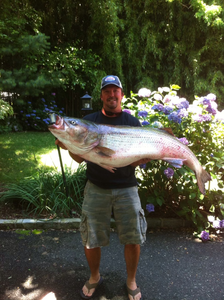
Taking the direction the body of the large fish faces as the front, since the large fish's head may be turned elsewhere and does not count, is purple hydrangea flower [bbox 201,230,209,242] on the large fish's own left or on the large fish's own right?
on the large fish's own right

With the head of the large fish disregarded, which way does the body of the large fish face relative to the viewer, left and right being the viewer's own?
facing to the left of the viewer

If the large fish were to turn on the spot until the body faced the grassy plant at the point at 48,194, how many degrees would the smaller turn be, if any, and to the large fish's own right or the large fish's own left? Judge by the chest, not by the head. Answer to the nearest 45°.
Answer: approximately 45° to the large fish's own right

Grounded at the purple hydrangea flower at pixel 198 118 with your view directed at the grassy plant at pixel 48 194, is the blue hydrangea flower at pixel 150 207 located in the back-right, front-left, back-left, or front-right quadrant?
front-left

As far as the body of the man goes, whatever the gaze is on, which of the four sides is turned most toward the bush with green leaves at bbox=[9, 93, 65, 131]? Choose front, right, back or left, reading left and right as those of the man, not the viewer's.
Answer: back

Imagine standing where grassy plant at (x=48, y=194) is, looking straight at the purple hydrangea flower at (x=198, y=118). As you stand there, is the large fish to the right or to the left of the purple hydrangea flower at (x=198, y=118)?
right

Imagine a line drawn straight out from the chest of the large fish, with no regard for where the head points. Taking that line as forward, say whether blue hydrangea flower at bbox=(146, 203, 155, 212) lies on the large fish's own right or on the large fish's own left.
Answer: on the large fish's own right

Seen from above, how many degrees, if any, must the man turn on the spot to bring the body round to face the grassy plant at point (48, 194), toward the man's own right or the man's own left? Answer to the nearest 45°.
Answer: approximately 135° to the man's own right

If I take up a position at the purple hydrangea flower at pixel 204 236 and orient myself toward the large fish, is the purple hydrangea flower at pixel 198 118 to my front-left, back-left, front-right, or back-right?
back-right

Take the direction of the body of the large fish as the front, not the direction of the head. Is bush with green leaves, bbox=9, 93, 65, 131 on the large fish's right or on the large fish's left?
on the large fish's right

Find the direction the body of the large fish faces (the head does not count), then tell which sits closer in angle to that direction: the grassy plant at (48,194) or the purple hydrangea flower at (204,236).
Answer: the grassy plant
